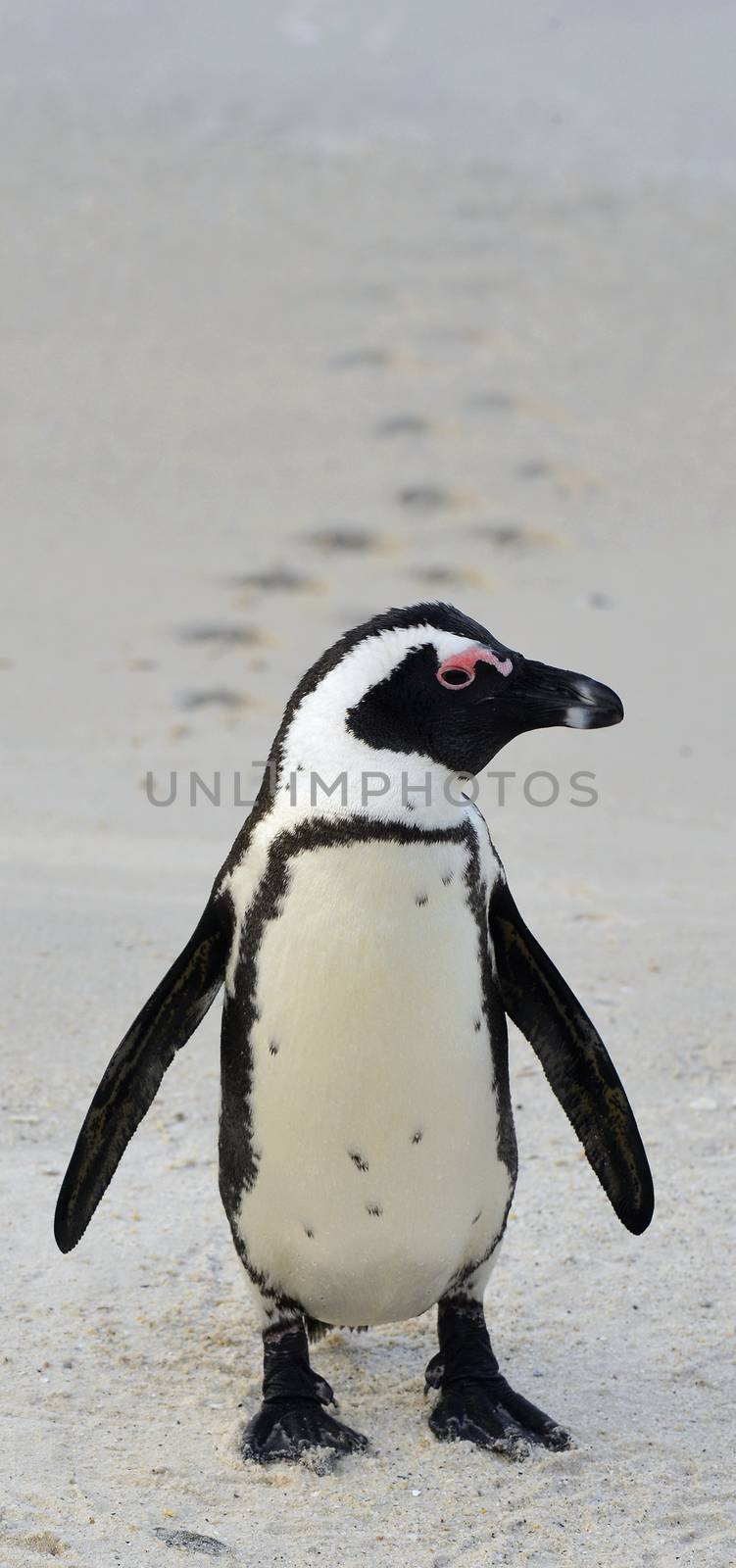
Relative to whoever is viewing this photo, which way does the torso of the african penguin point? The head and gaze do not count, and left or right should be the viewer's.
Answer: facing the viewer
